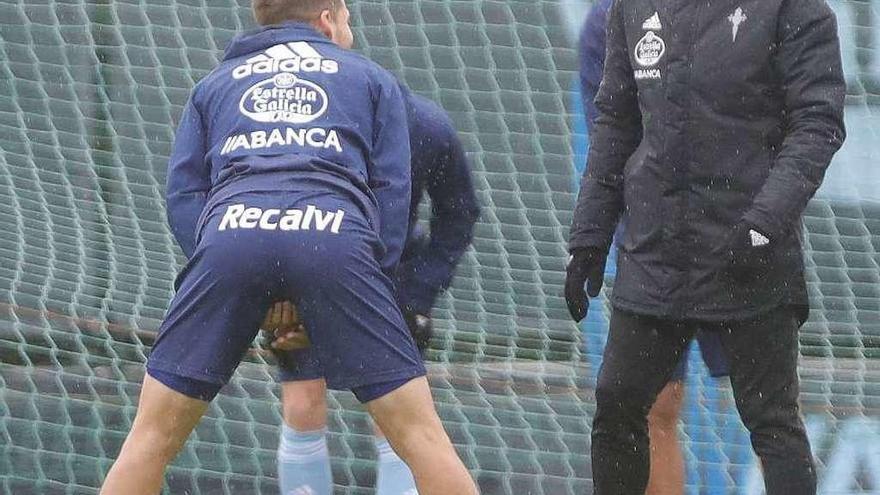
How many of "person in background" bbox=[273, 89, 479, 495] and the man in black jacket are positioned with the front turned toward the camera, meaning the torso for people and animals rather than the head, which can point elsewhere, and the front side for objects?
2

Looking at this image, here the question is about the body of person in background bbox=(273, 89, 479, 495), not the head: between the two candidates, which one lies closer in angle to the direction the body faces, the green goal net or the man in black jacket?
the man in black jacket

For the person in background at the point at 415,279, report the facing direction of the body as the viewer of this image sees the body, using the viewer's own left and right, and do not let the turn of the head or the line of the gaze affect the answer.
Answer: facing the viewer

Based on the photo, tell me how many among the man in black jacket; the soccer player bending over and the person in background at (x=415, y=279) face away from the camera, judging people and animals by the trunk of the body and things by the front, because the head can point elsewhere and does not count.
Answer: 1

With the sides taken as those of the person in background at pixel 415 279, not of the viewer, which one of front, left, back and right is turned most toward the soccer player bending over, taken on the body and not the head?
front

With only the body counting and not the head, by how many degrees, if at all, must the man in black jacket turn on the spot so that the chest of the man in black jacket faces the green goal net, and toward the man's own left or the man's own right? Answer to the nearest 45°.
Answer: approximately 135° to the man's own right

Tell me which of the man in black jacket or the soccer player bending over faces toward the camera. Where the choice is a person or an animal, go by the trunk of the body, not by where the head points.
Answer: the man in black jacket

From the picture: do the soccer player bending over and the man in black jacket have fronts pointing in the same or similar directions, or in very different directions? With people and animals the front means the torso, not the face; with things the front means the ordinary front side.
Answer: very different directions

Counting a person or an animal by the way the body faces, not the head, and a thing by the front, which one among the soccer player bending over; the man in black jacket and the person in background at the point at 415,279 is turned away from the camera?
the soccer player bending over

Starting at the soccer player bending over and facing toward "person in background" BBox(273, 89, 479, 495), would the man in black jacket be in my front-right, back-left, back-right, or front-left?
front-right

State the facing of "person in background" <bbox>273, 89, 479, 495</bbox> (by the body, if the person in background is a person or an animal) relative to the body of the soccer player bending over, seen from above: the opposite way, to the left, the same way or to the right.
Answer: the opposite way

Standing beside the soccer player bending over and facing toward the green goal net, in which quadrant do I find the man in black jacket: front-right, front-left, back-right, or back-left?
front-right

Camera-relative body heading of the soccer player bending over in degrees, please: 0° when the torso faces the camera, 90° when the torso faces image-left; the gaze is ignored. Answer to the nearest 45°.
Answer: approximately 180°

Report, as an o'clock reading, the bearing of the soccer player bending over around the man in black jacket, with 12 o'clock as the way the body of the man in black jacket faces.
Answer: The soccer player bending over is roughly at 2 o'clock from the man in black jacket.

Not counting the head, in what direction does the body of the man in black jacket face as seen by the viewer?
toward the camera
